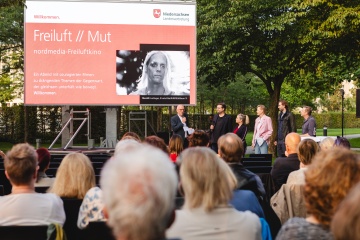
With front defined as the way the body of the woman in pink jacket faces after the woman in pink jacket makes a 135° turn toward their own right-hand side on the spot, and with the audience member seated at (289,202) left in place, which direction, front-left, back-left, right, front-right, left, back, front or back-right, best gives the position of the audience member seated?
back

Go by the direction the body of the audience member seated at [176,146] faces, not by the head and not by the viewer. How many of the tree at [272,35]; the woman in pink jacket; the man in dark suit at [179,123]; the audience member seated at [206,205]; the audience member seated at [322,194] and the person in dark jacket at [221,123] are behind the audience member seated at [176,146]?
2

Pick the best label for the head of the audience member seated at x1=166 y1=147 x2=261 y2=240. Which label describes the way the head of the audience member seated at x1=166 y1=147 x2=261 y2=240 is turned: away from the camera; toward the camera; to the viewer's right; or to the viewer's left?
away from the camera

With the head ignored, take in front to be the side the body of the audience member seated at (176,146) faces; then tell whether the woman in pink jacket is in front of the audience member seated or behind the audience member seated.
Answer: in front

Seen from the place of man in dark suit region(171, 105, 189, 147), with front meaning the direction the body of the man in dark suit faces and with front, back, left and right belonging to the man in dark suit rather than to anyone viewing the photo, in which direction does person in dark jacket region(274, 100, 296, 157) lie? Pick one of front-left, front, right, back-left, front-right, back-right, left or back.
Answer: front-left

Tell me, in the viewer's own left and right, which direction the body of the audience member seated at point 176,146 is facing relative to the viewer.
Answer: facing away from the viewer

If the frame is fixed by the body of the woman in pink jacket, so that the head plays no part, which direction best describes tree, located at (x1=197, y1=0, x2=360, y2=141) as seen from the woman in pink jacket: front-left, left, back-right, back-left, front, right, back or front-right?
back-right

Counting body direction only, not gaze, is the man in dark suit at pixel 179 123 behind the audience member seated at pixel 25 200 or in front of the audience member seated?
in front

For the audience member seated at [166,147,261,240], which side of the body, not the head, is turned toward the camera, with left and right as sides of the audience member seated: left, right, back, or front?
back

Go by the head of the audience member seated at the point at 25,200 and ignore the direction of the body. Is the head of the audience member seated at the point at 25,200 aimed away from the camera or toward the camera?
away from the camera

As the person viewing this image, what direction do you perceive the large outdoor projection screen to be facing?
facing the viewer

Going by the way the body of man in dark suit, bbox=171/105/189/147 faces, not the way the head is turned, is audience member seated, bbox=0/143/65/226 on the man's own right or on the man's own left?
on the man's own right

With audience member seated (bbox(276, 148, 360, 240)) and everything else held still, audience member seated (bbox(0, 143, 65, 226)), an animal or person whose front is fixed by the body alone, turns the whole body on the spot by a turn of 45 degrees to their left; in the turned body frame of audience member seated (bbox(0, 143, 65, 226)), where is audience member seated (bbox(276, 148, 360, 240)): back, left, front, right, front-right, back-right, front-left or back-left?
back

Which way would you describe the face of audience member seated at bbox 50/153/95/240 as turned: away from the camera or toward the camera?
away from the camera
